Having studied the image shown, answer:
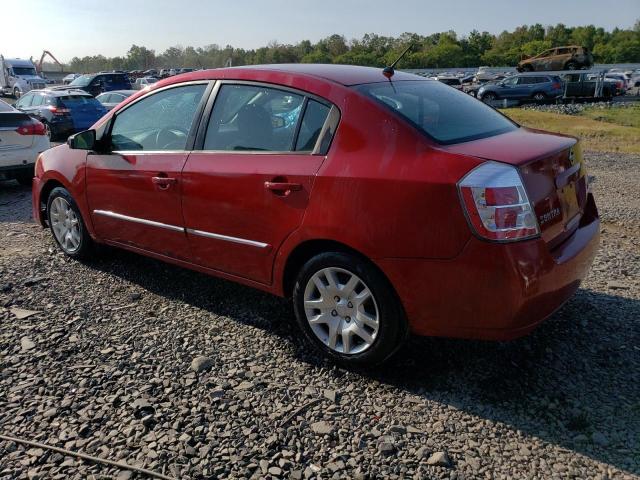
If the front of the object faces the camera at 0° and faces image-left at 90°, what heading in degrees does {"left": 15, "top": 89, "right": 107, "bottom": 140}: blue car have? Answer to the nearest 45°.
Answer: approximately 135°

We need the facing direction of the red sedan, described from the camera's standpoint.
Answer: facing away from the viewer and to the left of the viewer

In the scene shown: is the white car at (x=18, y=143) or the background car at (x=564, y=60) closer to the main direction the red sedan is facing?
the white car

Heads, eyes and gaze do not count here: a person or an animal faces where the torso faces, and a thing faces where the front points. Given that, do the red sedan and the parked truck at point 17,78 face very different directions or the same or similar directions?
very different directions

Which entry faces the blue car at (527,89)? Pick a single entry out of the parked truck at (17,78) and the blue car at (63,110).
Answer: the parked truck

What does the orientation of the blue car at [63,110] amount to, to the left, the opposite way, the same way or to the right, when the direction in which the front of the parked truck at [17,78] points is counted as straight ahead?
the opposite way

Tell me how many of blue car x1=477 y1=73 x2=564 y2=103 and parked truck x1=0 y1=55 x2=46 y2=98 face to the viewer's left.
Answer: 1

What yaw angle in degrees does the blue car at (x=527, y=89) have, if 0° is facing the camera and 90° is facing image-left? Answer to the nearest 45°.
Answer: approximately 90°

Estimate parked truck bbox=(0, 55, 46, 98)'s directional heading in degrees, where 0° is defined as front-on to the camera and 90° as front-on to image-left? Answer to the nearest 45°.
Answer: approximately 315°

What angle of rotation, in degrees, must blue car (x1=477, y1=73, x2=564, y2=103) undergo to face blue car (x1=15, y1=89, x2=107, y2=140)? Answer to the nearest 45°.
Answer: approximately 45° to its left

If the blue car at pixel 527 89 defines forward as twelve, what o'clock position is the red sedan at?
The red sedan is roughly at 9 o'clock from the blue car.
